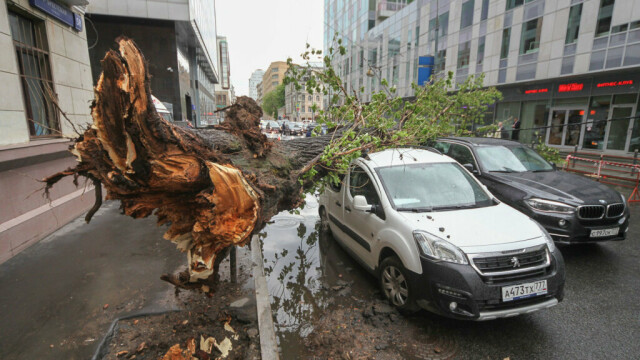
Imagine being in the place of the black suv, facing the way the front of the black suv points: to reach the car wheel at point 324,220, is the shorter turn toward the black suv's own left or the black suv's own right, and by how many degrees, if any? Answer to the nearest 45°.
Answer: approximately 135° to the black suv's own right

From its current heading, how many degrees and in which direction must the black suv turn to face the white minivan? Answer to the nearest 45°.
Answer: approximately 45° to its right

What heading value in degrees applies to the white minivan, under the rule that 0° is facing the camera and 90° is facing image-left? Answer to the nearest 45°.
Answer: approximately 315°

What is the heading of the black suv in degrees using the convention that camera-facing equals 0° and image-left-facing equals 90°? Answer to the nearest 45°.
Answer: approximately 315°
